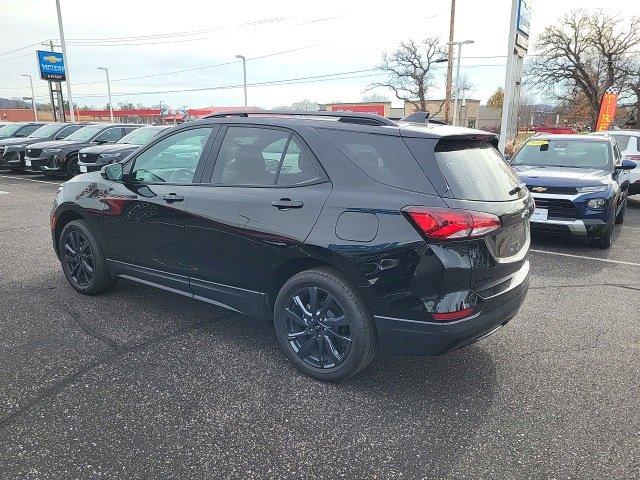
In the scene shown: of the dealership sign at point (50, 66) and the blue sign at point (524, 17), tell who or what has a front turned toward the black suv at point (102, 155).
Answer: the dealership sign

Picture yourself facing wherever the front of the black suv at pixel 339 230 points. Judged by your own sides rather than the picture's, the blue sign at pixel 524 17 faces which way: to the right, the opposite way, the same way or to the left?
the opposite way

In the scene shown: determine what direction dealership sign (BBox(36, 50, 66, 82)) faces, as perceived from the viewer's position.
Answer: facing the viewer

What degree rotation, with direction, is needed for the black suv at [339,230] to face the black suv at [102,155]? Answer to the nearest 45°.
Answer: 0° — it already faces it

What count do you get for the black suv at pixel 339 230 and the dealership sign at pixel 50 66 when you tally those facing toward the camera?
1

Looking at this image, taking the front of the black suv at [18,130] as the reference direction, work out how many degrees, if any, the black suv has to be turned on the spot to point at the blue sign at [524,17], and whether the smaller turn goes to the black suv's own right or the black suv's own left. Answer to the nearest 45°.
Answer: approximately 90° to the black suv's own left

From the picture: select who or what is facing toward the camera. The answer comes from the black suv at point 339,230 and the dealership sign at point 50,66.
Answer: the dealership sign

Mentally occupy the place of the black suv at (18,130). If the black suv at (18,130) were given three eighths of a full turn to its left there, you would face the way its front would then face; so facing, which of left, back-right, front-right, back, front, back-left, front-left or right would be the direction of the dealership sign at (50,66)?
left

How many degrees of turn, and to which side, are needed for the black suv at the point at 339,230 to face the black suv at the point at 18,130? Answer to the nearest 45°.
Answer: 0° — it already faces it

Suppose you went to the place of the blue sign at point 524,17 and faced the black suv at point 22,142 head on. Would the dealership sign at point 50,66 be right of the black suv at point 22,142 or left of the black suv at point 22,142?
right

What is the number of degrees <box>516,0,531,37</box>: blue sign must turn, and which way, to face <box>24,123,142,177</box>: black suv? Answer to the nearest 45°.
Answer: approximately 90° to its right

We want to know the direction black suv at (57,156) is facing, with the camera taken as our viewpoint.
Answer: facing the viewer and to the left of the viewer

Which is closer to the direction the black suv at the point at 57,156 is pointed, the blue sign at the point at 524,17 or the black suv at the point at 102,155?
the black suv

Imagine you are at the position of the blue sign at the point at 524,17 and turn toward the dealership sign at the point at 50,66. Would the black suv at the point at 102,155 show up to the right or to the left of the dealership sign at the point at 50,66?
left

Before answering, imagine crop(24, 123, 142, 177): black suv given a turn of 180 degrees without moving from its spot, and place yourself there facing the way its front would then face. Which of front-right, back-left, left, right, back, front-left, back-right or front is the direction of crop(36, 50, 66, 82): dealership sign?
front-left

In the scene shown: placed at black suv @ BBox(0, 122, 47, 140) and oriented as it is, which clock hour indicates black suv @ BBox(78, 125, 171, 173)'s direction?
black suv @ BBox(78, 125, 171, 173) is roughly at 10 o'clock from black suv @ BBox(0, 122, 47, 140).

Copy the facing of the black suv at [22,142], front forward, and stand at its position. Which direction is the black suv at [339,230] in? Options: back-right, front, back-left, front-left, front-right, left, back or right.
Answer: front-left

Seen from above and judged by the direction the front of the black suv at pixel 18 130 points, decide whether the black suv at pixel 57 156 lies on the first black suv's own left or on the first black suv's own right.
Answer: on the first black suv's own left
